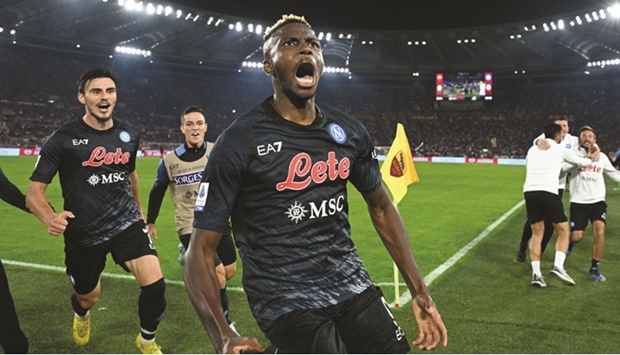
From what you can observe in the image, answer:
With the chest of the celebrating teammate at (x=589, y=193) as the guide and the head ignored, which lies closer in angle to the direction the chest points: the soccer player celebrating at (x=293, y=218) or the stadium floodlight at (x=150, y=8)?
the soccer player celebrating

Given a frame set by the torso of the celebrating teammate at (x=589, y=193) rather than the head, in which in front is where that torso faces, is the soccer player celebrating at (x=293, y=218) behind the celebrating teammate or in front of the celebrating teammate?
in front

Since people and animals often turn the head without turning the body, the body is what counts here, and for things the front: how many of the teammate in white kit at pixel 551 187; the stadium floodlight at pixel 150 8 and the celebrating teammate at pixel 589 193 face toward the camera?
2

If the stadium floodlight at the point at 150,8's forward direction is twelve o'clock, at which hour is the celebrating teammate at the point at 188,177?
The celebrating teammate is roughly at 12 o'clock from the stadium floodlight.

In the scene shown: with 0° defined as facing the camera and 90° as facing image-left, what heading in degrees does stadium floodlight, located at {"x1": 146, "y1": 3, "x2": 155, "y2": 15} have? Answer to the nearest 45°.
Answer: approximately 0°

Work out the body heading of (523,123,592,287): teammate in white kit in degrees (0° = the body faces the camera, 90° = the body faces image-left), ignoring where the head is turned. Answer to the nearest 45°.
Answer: approximately 225°

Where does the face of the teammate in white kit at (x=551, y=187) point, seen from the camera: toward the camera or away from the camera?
away from the camera

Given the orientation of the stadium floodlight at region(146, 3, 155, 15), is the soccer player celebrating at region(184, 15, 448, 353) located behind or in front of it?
in front

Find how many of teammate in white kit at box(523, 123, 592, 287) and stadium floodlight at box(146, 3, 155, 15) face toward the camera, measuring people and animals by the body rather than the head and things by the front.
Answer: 1

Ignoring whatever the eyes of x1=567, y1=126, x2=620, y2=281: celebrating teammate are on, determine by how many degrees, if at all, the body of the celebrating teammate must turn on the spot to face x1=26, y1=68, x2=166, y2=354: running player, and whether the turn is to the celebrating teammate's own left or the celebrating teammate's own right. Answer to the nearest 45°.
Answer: approximately 45° to the celebrating teammate's own right

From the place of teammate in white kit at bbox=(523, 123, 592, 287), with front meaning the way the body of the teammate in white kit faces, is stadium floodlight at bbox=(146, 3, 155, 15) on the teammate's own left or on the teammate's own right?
on the teammate's own left

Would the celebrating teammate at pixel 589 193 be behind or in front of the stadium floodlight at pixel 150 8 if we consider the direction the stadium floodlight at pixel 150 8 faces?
in front

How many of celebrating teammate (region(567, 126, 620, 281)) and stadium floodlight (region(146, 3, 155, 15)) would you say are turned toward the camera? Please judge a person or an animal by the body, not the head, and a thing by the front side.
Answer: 2
